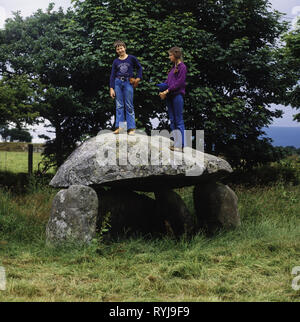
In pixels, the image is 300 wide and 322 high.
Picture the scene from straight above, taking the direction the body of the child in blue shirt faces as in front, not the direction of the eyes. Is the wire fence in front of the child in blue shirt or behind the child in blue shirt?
behind

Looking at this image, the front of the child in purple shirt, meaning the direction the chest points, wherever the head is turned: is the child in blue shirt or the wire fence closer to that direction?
the child in blue shirt

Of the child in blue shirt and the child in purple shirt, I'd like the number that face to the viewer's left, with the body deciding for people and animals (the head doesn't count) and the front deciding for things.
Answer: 1

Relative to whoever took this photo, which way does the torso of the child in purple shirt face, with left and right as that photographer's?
facing to the left of the viewer

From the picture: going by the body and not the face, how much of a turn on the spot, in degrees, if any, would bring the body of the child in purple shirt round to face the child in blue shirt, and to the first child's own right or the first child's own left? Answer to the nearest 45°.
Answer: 0° — they already face them

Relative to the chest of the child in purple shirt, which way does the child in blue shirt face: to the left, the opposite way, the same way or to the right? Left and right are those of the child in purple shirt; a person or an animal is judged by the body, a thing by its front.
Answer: to the left

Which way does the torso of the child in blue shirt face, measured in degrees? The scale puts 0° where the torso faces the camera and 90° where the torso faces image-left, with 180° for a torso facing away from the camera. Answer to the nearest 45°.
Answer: approximately 0°

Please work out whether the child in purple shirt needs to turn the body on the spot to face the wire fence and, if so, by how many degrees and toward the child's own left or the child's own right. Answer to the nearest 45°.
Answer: approximately 45° to the child's own right
